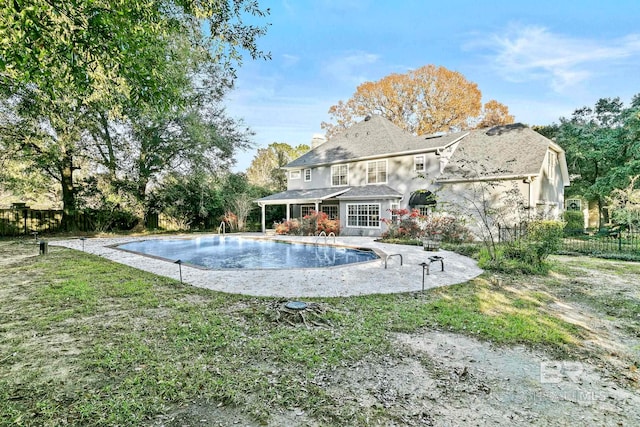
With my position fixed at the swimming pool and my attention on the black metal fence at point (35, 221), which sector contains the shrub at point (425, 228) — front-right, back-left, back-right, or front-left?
back-right

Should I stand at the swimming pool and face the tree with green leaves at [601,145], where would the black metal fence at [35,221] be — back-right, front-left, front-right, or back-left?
back-left
